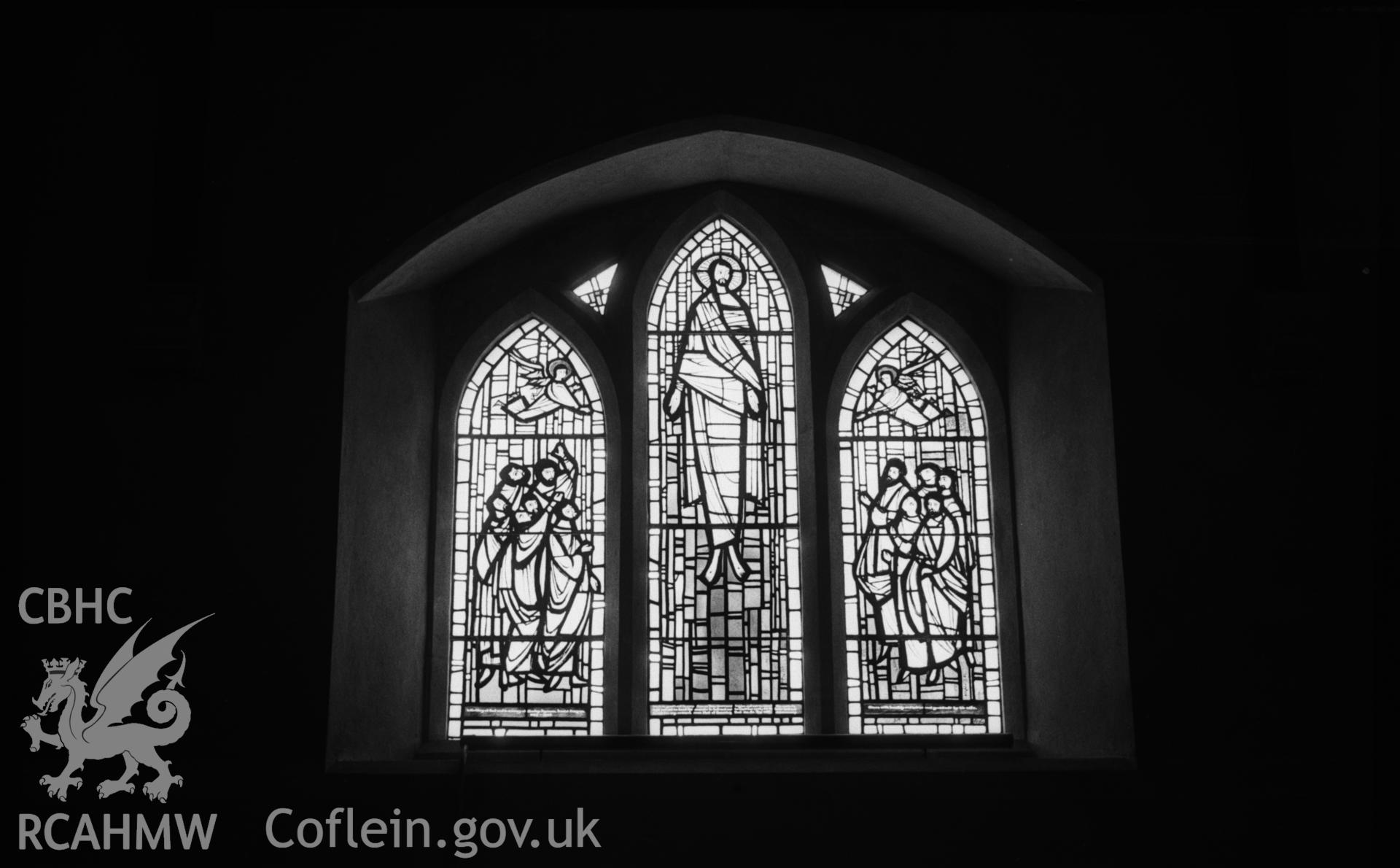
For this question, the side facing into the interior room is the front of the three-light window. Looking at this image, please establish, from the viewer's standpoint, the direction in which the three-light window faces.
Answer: facing the viewer
